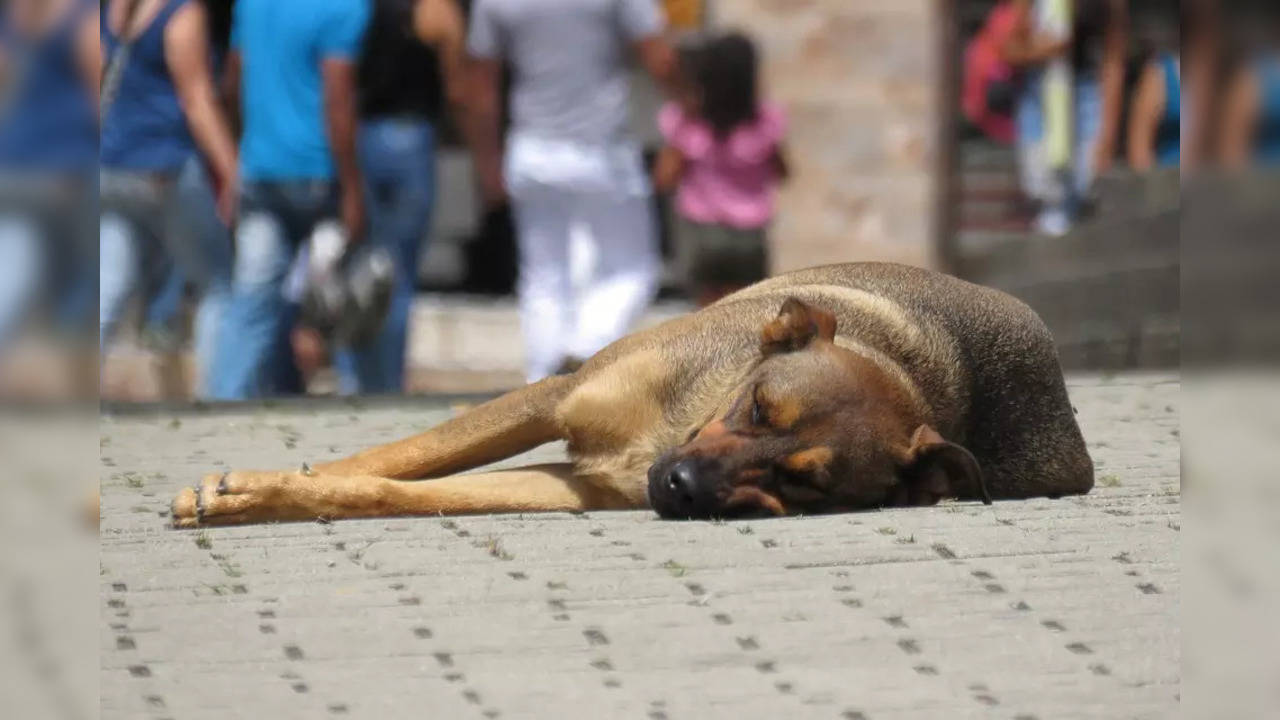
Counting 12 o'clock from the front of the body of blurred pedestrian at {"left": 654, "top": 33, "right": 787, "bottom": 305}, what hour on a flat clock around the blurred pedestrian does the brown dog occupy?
The brown dog is roughly at 6 o'clock from the blurred pedestrian.

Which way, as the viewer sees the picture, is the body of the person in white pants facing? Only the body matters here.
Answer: away from the camera

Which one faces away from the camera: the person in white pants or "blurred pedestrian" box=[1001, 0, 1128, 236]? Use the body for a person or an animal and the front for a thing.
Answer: the person in white pants

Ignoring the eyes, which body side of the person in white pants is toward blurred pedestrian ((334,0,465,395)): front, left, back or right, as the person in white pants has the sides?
left

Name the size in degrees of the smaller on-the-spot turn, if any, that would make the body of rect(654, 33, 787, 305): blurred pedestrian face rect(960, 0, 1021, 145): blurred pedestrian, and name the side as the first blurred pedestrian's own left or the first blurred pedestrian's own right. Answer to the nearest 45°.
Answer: approximately 45° to the first blurred pedestrian's own right

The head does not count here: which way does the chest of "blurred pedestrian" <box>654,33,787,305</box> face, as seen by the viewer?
away from the camera

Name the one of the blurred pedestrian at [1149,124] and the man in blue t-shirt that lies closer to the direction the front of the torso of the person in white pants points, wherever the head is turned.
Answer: the blurred pedestrian
